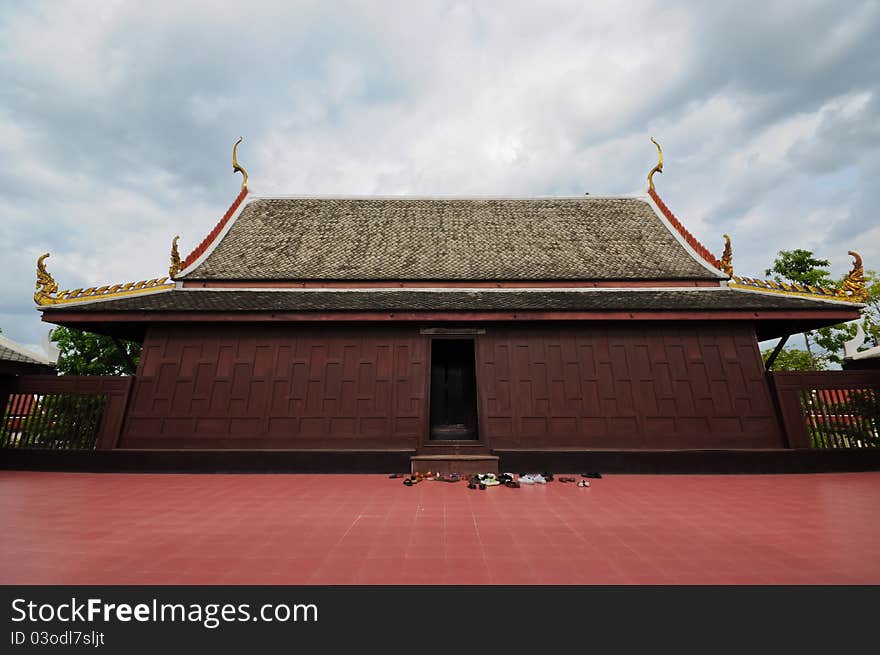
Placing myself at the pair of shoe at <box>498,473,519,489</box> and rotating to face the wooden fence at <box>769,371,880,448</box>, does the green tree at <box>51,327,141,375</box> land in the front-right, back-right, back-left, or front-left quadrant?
back-left

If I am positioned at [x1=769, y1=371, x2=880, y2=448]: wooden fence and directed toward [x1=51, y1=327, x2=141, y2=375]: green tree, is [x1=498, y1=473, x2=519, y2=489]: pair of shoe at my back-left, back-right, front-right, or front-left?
front-left

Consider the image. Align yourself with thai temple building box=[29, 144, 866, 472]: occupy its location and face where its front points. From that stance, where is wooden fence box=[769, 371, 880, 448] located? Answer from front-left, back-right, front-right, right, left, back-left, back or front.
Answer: left

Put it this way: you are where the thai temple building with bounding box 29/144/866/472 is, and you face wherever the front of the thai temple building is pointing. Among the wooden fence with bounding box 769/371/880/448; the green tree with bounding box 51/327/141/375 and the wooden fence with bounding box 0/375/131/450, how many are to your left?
1

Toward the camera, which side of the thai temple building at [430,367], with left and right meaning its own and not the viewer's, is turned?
front

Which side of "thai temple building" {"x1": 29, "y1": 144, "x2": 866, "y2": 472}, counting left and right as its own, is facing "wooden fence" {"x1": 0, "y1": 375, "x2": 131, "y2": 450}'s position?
right

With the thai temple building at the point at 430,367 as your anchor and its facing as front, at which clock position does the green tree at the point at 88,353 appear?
The green tree is roughly at 4 o'clock from the thai temple building.
